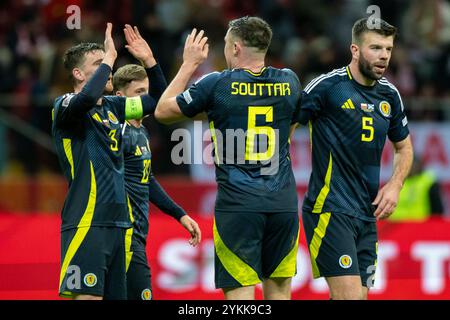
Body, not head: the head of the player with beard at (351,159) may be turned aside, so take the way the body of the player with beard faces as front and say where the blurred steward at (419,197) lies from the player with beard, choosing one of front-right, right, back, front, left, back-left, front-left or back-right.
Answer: back-left
